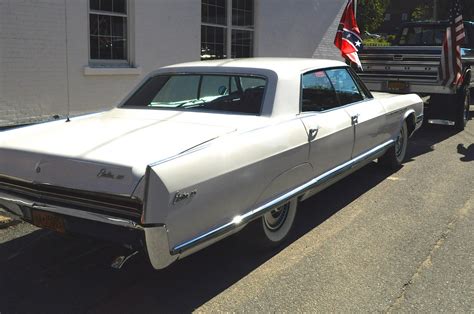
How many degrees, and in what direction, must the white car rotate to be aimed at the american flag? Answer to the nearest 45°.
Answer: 0° — it already faces it

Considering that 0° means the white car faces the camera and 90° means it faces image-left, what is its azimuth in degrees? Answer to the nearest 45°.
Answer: approximately 225°
